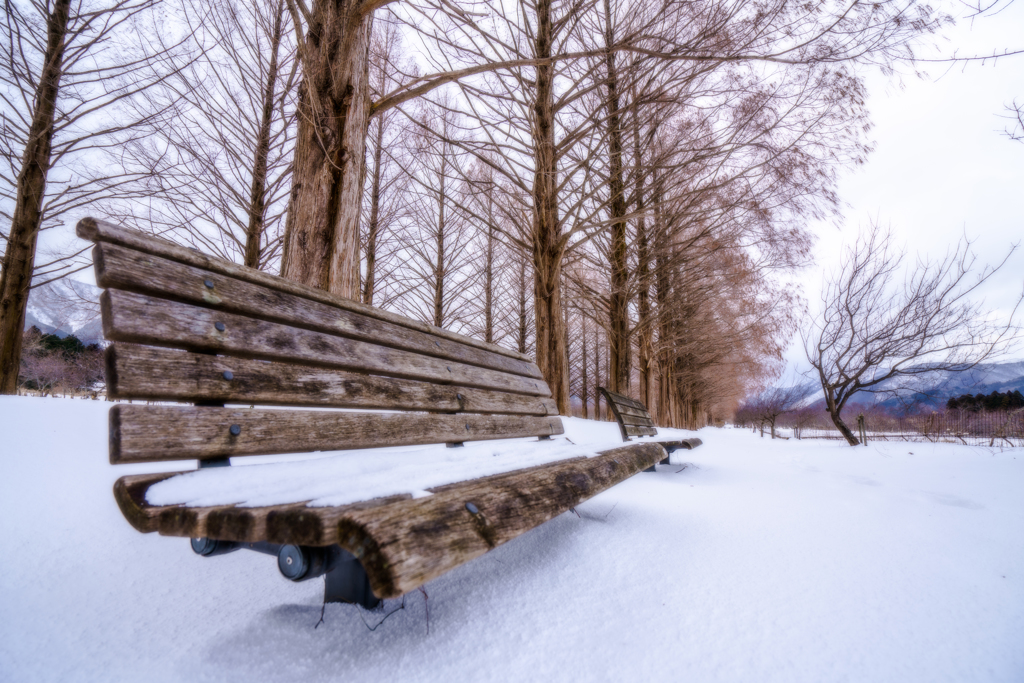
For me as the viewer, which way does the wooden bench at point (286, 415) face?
facing the viewer and to the right of the viewer

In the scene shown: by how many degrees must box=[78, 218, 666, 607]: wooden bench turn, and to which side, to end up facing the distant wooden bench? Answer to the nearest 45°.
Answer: approximately 90° to its left

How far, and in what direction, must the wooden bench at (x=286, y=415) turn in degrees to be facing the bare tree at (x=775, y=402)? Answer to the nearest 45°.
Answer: approximately 90° to its left
